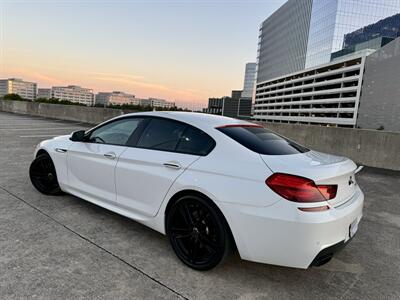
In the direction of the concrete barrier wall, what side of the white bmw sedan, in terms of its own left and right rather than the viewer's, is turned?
right

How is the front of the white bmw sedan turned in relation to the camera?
facing away from the viewer and to the left of the viewer
